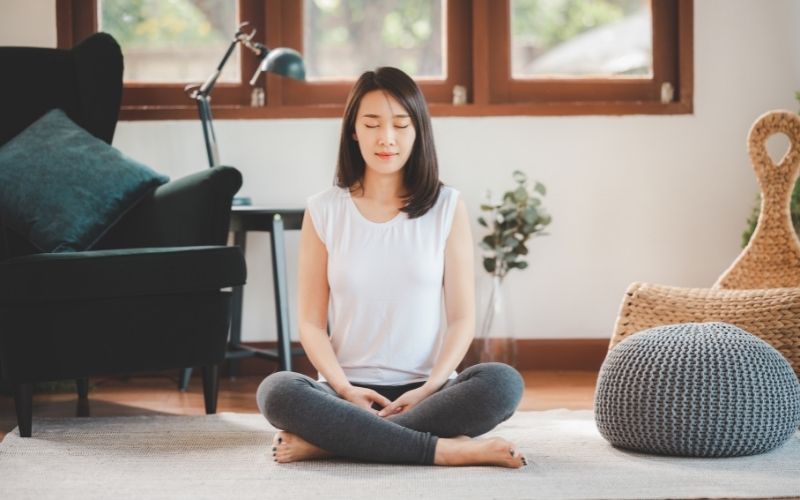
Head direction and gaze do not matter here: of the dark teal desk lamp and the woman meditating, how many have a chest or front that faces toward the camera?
1

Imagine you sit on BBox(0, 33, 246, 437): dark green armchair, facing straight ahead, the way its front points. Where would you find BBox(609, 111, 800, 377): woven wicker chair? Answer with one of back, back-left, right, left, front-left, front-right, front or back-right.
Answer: front-left

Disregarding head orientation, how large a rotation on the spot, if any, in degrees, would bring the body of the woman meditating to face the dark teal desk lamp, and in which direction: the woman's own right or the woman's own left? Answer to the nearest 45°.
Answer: approximately 180°

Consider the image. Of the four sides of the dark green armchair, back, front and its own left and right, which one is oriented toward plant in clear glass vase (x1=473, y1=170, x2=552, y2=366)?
left

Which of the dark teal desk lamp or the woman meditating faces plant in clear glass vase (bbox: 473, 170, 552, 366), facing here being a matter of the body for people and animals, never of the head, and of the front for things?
the dark teal desk lamp

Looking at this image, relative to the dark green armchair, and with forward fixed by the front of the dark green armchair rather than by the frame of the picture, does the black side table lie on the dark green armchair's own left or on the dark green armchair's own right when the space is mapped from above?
on the dark green armchair's own left

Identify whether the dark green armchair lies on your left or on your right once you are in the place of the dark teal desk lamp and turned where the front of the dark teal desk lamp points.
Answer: on your right

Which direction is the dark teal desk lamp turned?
to the viewer's right

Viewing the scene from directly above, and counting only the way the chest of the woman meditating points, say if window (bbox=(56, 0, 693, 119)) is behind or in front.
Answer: behind

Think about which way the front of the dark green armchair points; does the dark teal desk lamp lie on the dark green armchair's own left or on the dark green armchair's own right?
on the dark green armchair's own left

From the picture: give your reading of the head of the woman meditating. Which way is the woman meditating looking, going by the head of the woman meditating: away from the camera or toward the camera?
toward the camera

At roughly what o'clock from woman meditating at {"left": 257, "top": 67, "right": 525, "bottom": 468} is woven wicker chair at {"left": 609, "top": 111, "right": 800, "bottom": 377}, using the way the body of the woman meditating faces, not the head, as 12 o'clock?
The woven wicker chair is roughly at 8 o'clock from the woman meditating.

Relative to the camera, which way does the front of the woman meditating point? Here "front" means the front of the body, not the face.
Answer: toward the camera

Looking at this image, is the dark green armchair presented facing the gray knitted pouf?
yes

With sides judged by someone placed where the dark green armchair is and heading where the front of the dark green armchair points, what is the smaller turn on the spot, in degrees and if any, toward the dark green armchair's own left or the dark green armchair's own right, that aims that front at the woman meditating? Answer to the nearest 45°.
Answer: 0° — it already faces them
